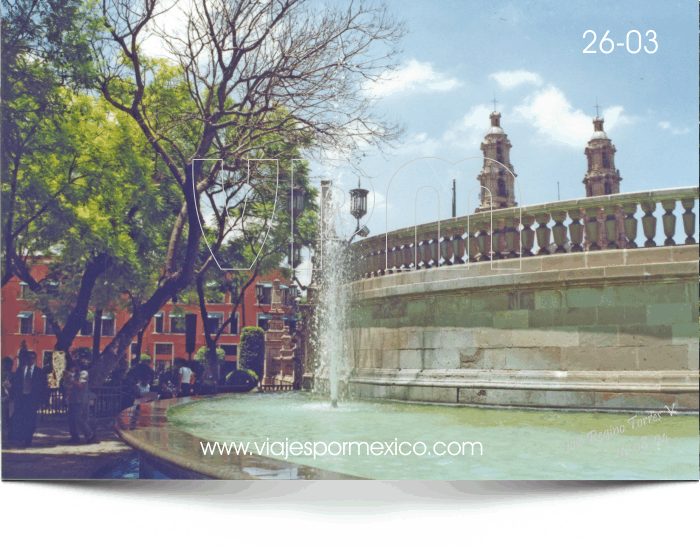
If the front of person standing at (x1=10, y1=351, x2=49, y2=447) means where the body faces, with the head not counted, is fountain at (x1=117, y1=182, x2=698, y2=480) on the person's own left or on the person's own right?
on the person's own left

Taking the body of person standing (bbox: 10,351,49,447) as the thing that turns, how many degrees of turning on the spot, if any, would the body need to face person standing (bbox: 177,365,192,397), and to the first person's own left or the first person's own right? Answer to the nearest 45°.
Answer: approximately 180°

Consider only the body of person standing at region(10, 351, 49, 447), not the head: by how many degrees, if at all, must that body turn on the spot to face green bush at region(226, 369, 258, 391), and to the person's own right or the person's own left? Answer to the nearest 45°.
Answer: approximately 180°

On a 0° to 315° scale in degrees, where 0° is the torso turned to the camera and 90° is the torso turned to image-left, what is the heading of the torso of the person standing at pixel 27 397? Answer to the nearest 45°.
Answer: approximately 0°

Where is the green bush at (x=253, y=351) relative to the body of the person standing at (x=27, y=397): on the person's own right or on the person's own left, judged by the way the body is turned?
on the person's own left

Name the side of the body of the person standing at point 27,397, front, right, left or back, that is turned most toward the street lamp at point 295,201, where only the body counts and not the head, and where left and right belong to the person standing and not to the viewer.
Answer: left
